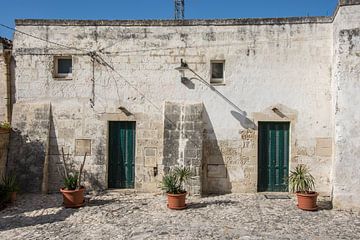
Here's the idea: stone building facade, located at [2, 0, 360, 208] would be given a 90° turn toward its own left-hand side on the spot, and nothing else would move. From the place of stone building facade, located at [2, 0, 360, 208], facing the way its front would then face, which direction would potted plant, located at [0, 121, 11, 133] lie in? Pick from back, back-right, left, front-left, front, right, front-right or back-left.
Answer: back

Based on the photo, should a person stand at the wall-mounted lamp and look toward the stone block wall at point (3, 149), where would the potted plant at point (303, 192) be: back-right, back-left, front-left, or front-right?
back-left

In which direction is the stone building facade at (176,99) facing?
toward the camera

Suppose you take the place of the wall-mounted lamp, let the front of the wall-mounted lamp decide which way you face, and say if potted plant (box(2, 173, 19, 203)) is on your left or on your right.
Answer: on your right

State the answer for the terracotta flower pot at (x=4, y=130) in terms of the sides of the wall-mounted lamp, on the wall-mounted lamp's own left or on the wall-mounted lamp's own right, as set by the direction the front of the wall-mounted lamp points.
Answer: on the wall-mounted lamp's own right

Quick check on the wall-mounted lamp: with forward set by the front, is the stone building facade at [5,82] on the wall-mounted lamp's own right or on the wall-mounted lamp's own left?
on the wall-mounted lamp's own right

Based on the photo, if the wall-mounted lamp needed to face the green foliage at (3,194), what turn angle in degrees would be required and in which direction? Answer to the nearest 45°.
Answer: approximately 90° to its right

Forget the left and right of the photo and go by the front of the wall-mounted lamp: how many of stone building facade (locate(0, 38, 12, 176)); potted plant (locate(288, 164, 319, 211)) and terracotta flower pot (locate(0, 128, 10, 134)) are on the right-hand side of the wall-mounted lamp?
2

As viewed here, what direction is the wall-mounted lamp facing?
toward the camera

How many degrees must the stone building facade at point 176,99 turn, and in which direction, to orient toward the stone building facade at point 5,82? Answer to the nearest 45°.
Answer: approximately 90° to its right

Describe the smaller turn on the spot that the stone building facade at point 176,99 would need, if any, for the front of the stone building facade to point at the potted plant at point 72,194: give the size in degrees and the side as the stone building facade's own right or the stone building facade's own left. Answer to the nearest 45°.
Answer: approximately 45° to the stone building facade's own right

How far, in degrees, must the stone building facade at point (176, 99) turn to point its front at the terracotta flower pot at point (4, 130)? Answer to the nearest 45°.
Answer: approximately 90° to its right

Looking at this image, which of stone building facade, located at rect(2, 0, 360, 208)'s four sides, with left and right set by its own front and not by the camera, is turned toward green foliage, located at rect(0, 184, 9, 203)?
right

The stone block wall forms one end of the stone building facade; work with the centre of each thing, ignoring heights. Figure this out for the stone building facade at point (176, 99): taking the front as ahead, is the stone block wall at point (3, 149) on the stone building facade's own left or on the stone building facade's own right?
on the stone building facade's own right
